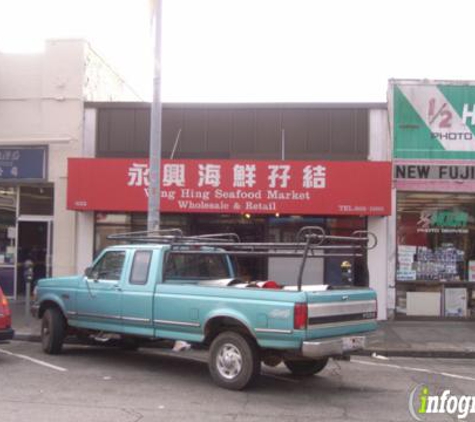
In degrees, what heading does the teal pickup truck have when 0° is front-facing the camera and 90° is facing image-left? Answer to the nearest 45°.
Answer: approximately 135°

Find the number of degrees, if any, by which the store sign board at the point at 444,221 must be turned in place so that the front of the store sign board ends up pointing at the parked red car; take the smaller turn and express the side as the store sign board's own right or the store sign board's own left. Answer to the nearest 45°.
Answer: approximately 45° to the store sign board's own right

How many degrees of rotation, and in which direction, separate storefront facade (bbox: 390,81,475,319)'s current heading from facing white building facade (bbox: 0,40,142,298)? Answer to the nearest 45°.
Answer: approximately 90° to its right

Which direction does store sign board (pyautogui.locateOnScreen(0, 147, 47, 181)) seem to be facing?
toward the camera

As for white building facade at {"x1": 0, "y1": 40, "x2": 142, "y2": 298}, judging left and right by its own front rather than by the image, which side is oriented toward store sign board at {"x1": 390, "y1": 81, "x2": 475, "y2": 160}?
left

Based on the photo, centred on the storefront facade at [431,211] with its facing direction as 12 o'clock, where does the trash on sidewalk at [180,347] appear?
The trash on sidewalk is roughly at 1 o'clock from the storefront facade.

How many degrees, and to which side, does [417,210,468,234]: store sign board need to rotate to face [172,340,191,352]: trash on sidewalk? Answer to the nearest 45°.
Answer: approximately 45° to its right

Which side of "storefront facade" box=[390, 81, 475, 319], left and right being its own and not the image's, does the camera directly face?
front

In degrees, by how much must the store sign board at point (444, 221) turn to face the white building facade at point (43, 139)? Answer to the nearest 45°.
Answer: approximately 90° to its right

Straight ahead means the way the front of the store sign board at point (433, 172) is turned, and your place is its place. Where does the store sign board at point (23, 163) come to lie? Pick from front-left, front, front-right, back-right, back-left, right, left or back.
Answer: right

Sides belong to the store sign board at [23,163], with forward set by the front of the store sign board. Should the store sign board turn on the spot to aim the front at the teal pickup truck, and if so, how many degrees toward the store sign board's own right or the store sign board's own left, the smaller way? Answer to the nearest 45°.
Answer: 0° — it already faces it

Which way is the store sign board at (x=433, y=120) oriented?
toward the camera

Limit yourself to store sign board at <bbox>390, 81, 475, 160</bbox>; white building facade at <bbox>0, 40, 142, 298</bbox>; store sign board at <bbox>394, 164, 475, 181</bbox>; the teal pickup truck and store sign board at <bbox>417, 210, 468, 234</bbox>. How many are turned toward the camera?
4

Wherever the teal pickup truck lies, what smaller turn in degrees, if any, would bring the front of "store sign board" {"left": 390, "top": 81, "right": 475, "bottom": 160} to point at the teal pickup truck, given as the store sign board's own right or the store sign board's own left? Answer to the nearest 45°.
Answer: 0° — it already faces it
